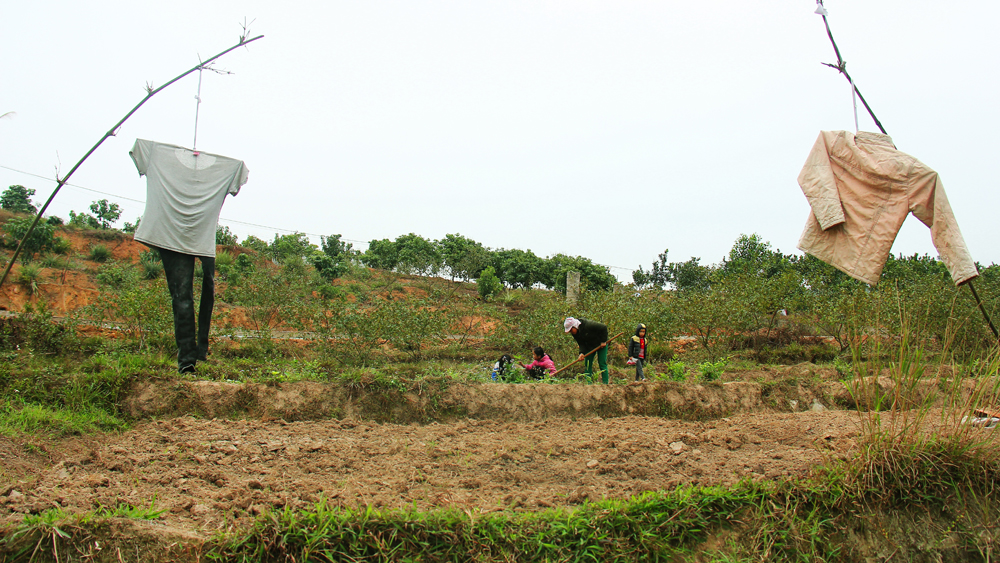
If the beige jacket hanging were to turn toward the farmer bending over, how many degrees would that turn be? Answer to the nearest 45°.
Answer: approximately 45° to its left

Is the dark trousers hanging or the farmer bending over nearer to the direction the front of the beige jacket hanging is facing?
the farmer bending over

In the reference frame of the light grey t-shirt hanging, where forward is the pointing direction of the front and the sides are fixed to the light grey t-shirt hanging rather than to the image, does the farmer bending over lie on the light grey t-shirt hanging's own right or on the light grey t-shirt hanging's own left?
on the light grey t-shirt hanging's own left

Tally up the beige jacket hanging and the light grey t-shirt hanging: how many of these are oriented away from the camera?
1

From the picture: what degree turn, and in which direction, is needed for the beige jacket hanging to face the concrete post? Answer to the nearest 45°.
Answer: approximately 45° to its left

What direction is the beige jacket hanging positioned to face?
away from the camera

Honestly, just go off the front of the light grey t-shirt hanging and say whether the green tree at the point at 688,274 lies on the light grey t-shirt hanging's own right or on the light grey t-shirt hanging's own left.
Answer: on the light grey t-shirt hanging's own left

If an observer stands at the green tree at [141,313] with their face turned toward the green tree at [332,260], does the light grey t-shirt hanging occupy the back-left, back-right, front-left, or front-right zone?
back-right

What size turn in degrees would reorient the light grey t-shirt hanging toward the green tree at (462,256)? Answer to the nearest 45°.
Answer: approximately 135° to its left

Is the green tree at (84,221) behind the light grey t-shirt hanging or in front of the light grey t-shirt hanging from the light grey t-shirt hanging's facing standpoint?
behind
